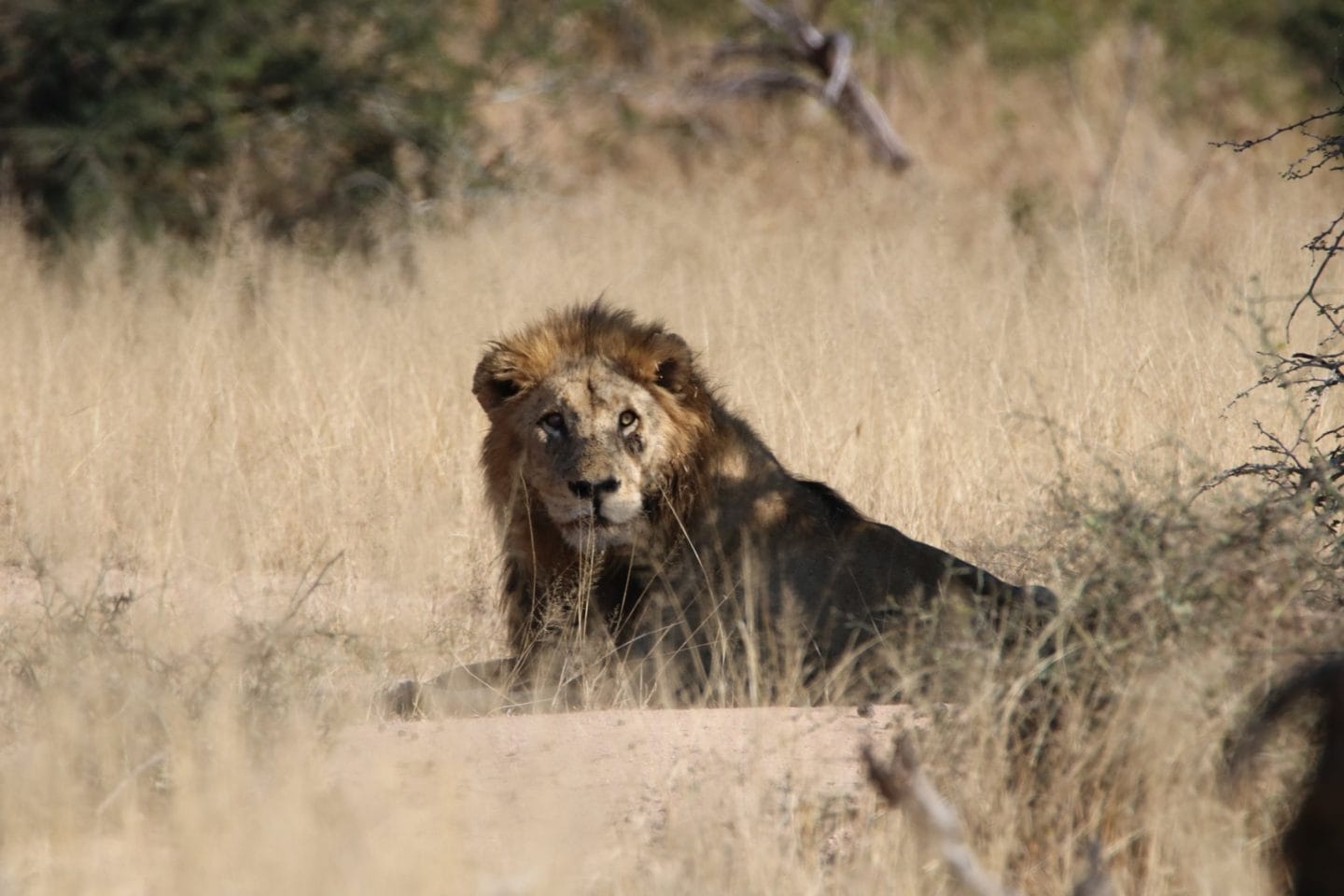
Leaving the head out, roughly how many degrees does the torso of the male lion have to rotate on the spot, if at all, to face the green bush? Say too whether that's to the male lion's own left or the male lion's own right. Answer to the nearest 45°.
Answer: approximately 90° to the male lion's own right

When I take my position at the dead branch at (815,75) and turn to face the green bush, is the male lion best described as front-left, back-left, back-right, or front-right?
front-left

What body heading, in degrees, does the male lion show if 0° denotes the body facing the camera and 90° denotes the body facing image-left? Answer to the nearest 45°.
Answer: approximately 45°

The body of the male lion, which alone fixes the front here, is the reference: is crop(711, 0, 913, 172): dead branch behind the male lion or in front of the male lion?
behind

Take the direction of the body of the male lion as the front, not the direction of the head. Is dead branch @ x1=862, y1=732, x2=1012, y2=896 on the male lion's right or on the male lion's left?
on the male lion's left

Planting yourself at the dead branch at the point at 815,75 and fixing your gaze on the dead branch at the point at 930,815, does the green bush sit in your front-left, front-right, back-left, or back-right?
front-right
